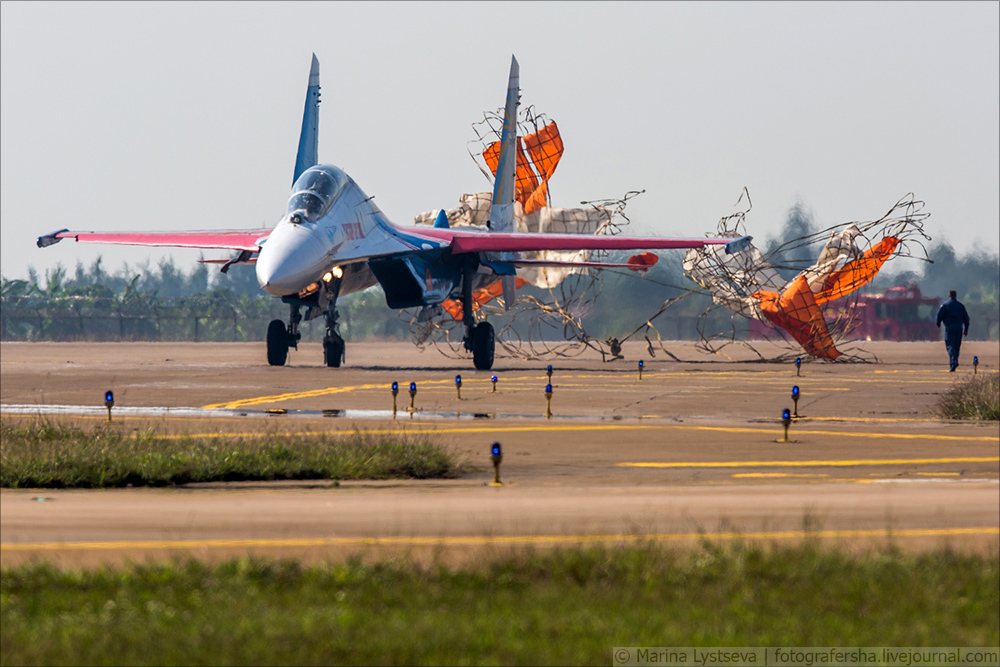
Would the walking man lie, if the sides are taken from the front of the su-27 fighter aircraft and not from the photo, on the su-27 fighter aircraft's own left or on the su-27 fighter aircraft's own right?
on the su-27 fighter aircraft's own left

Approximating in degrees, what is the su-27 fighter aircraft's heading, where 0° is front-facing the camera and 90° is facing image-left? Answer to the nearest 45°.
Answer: approximately 0°
